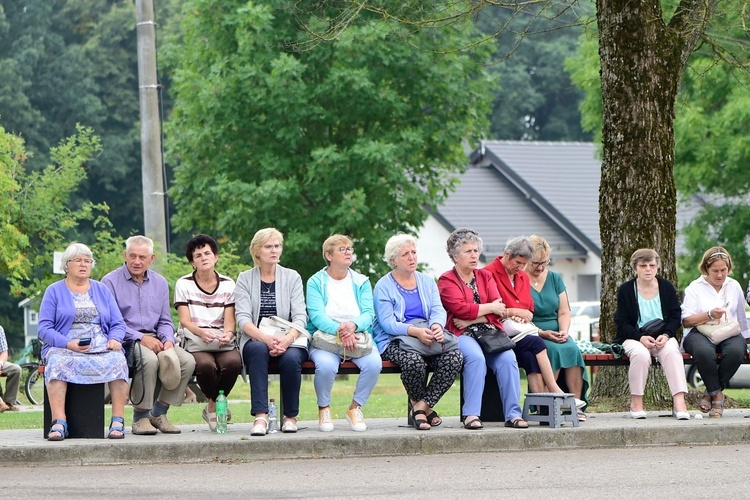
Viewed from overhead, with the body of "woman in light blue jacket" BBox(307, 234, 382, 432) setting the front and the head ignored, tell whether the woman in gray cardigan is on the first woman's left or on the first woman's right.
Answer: on the first woman's right

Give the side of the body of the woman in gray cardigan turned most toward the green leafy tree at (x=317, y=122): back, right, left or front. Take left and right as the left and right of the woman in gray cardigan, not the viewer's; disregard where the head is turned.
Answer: back

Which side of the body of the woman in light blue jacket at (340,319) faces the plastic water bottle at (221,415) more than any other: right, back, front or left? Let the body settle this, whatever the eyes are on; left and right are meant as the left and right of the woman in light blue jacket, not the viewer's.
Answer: right

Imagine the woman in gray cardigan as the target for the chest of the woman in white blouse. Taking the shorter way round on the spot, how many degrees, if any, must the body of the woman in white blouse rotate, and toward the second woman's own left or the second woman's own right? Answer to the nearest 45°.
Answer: approximately 45° to the second woman's own right

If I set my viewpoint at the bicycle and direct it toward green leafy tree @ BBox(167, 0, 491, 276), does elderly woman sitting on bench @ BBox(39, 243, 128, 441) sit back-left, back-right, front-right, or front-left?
back-right

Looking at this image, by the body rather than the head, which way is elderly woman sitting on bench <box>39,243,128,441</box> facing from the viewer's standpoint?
toward the camera

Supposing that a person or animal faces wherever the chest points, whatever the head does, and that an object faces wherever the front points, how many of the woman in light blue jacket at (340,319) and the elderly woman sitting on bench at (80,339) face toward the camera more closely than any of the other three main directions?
2

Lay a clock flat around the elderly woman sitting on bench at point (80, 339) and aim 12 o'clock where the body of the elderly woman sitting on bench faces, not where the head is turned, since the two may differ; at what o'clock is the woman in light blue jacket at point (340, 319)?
The woman in light blue jacket is roughly at 9 o'clock from the elderly woman sitting on bench.

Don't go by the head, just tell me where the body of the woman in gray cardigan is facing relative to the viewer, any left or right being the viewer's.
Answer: facing the viewer

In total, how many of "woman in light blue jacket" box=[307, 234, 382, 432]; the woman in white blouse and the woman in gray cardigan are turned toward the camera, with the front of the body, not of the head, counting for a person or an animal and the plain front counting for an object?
3
